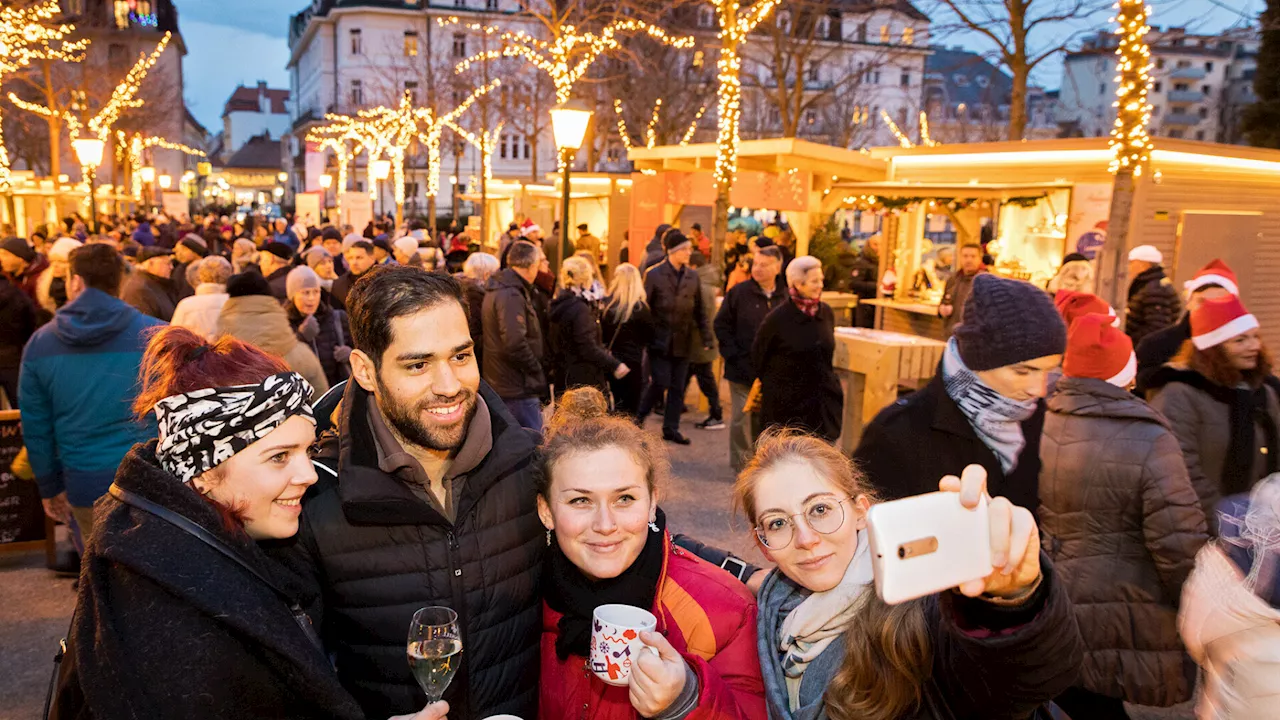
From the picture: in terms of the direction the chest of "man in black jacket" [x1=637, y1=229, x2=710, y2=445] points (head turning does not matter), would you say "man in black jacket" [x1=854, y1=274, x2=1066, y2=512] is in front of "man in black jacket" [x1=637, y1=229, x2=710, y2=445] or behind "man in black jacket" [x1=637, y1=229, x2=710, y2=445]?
in front

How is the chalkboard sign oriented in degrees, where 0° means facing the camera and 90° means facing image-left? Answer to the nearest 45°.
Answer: approximately 0°

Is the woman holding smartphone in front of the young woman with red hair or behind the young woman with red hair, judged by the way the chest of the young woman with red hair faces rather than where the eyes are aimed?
in front

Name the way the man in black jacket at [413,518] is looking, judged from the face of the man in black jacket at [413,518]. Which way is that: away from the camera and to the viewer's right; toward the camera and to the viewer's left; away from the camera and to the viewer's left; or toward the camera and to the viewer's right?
toward the camera and to the viewer's right

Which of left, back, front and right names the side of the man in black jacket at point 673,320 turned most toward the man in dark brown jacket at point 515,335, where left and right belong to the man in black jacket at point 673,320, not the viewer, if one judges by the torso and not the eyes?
right

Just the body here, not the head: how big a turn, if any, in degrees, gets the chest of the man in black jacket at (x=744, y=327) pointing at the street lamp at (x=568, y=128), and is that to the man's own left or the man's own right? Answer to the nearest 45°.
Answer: approximately 180°

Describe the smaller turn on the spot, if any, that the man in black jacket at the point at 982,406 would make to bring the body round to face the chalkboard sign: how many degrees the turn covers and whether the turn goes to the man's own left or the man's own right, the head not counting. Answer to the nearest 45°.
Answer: approximately 135° to the man's own right

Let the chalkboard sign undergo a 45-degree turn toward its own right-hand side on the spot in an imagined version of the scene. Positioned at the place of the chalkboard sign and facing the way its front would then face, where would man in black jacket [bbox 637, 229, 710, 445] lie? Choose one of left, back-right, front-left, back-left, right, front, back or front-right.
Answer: back-left

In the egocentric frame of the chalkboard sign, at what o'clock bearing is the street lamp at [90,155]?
The street lamp is roughly at 6 o'clock from the chalkboard sign.

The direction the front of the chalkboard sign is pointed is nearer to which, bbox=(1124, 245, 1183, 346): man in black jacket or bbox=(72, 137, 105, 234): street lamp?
the man in black jacket

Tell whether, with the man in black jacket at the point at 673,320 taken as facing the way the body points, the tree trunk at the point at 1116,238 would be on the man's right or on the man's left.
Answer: on the man's left
